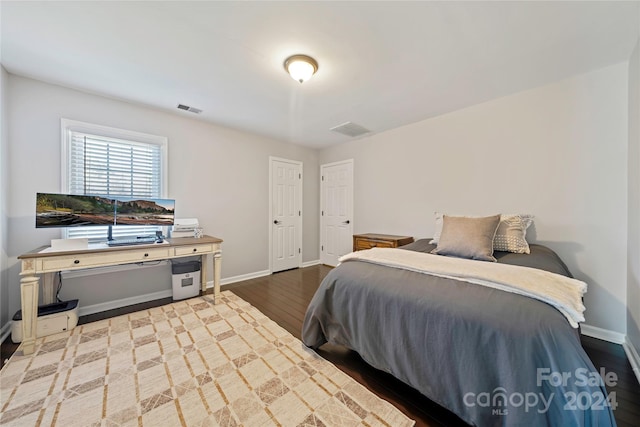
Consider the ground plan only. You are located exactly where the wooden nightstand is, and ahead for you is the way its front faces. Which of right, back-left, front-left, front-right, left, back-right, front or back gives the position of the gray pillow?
left

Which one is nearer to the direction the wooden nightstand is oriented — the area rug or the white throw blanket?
the area rug

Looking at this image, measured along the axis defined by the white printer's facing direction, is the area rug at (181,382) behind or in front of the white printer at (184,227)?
in front

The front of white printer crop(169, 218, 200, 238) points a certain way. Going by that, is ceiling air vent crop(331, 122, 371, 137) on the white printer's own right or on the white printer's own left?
on the white printer's own left

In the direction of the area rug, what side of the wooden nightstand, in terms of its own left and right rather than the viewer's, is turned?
front

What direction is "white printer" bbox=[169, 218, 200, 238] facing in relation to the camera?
toward the camera

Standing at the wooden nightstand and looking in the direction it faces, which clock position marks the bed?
The bed is roughly at 10 o'clock from the wooden nightstand.

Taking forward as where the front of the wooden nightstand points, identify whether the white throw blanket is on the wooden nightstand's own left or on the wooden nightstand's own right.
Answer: on the wooden nightstand's own left

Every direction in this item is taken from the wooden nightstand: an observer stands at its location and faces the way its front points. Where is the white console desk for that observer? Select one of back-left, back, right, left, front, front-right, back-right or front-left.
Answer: front

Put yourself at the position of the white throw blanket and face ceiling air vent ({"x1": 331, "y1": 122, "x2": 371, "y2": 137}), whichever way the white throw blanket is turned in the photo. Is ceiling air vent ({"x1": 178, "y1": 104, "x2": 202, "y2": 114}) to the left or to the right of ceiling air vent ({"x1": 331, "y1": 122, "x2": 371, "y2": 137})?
left

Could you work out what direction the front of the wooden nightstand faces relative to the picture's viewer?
facing the viewer and to the left of the viewer

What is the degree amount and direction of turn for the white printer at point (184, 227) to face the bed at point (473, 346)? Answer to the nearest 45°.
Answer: approximately 45° to its left
